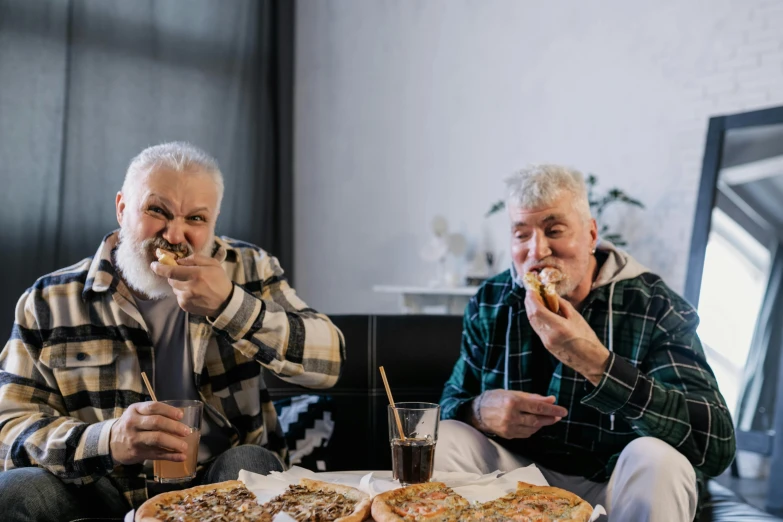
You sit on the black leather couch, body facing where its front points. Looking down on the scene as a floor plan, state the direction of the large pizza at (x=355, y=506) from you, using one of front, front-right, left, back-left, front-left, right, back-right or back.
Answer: front

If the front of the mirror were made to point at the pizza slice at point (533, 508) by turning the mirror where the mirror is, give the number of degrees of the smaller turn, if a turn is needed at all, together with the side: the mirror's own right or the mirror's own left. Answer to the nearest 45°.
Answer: approximately 45° to the mirror's own left

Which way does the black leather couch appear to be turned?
toward the camera

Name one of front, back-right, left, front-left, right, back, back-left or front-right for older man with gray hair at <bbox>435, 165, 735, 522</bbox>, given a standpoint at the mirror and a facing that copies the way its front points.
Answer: front-left

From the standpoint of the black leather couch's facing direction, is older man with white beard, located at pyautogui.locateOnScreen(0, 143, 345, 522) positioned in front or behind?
in front

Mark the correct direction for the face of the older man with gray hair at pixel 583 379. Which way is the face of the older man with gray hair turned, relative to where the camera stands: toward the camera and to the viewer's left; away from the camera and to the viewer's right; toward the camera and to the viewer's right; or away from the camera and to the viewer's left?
toward the camera and to the viewer's left

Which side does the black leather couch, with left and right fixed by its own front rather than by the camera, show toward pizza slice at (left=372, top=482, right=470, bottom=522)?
front

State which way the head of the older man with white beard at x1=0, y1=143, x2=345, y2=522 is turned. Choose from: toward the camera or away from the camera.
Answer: toward the camera

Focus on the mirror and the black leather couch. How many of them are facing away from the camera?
0

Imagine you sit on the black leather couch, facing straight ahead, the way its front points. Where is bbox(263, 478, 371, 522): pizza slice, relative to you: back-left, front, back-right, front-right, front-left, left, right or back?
front

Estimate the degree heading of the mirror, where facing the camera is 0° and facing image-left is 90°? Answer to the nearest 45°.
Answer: approximately 45°

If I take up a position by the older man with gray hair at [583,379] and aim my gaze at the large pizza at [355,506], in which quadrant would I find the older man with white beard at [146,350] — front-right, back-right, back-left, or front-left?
front-right

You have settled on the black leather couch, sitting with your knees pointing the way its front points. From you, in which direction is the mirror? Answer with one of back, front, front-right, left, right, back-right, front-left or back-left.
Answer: back-left
